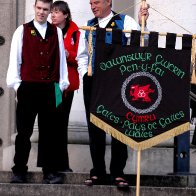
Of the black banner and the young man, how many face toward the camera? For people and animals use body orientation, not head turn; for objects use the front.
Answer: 2

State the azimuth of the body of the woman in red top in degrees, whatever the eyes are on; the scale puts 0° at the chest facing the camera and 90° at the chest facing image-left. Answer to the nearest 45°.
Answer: approximately 45°

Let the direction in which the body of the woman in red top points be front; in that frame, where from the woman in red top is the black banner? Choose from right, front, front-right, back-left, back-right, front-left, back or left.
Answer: left

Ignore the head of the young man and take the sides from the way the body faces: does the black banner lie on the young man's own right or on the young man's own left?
on the young man's own left

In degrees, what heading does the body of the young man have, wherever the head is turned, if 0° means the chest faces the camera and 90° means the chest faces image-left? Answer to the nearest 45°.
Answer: approximately 0°

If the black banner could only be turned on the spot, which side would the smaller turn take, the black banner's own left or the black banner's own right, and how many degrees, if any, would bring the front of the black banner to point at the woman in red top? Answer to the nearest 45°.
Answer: approximately 135° to the black banner's own right

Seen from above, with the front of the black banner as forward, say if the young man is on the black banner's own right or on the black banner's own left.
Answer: on the black banner's own right
